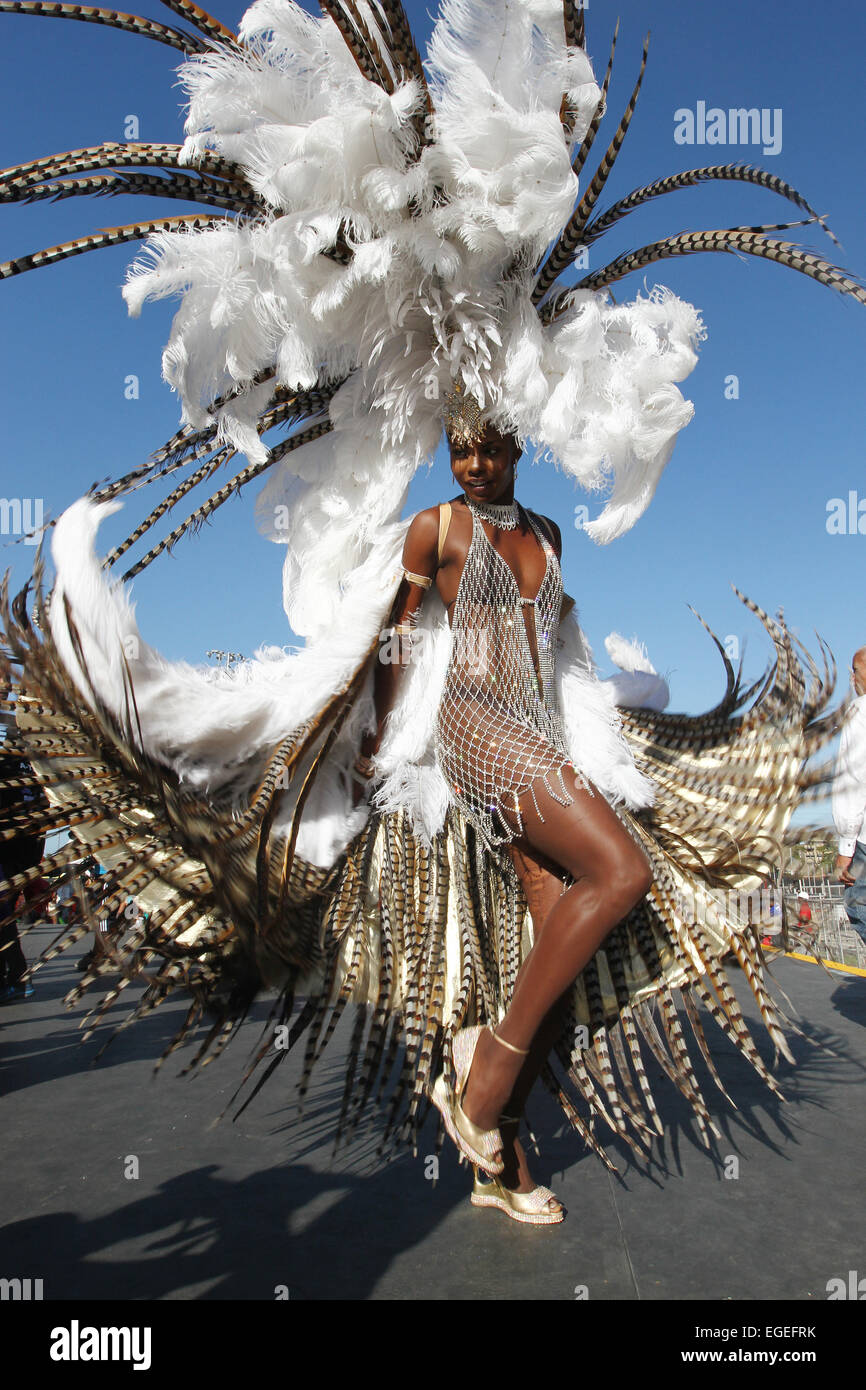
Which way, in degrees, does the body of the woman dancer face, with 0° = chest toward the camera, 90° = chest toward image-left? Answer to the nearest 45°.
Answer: approximately 315°
